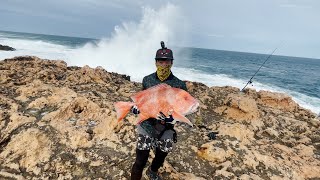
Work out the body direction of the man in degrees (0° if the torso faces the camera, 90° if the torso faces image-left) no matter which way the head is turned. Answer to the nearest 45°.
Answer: approximately 0°
